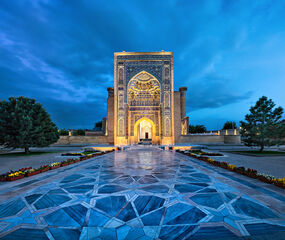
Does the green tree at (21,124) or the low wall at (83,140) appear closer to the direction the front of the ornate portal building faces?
the green tree

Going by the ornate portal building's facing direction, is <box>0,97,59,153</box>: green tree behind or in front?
in front

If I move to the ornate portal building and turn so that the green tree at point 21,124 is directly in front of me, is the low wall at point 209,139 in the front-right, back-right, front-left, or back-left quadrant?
back-left

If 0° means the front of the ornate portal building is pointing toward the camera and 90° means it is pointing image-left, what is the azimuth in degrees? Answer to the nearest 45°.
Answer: approximately 0°

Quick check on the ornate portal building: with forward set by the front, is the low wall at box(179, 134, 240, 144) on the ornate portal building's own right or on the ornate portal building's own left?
on the ornate portal building's own left

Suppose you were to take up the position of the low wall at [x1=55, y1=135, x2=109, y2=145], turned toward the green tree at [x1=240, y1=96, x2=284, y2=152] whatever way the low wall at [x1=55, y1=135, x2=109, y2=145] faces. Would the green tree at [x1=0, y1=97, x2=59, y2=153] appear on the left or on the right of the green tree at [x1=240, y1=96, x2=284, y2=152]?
right

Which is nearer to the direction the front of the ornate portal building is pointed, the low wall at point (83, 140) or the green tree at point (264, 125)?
the green tree

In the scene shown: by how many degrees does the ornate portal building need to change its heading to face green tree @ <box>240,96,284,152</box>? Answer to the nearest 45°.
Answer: approximately 45° to its left

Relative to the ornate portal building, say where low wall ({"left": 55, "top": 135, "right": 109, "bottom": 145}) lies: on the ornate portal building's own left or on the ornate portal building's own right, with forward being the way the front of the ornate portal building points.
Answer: on the ornate portal building's own right

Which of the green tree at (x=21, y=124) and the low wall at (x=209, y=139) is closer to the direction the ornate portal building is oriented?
the green tree
